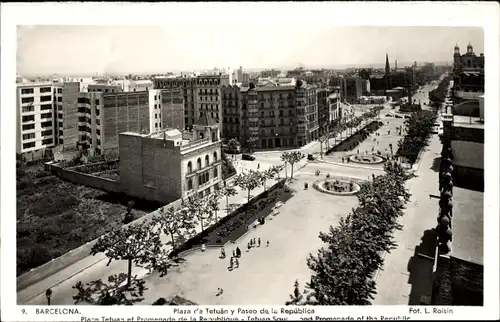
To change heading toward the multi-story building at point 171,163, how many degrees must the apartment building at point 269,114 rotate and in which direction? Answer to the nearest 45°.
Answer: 0° — it already faces it

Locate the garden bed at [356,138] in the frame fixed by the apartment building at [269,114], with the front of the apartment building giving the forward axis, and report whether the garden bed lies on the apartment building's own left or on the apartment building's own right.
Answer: on the apartment building's own left

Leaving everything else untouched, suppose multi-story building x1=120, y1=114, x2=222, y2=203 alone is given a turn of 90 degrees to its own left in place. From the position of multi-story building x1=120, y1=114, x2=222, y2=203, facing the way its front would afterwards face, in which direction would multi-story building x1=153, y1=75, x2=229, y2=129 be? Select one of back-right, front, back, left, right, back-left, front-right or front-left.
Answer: front-left

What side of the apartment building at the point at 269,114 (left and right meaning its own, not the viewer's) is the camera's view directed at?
front

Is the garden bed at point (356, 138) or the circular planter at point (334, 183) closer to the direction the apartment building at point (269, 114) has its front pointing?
the circular planter

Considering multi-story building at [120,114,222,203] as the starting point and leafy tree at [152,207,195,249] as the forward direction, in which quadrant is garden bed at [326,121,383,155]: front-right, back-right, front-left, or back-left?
back-left

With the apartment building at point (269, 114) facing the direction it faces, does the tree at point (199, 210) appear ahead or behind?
ahead

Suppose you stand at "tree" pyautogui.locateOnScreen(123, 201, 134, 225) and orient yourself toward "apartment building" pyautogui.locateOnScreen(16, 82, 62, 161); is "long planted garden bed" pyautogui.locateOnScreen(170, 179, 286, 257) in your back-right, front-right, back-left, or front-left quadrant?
back-right

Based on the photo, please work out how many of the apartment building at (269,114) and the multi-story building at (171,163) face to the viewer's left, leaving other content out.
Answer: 0

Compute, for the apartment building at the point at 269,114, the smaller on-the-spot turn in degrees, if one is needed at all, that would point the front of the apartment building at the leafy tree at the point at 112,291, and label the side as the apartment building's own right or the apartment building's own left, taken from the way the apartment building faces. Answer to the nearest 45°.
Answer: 0° — it already faces it

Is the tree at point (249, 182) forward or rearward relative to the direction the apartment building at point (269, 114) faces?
forward

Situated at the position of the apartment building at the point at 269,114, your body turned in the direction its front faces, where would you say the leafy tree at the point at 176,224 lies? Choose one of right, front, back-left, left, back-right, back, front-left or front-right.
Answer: front

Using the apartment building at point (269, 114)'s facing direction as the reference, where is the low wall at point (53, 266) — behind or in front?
in front
